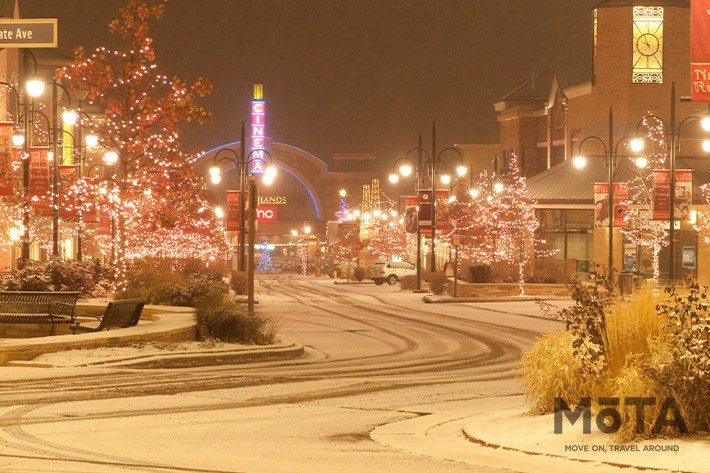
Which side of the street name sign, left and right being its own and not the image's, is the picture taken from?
front

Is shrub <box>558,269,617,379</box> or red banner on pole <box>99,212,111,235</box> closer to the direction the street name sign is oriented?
the shrub

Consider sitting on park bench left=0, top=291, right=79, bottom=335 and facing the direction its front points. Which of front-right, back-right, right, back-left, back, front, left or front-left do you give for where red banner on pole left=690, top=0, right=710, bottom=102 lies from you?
left
